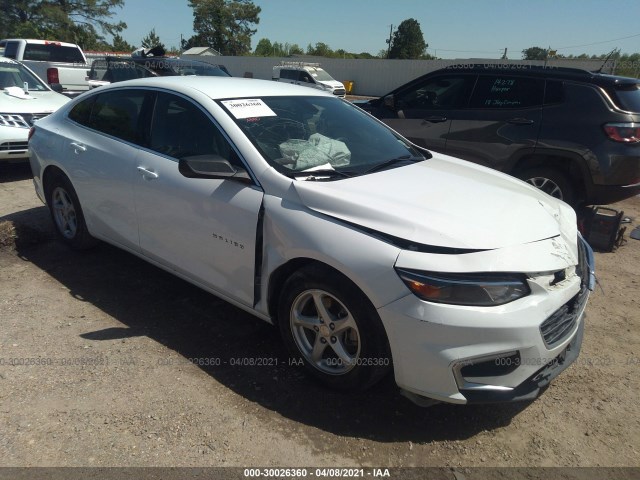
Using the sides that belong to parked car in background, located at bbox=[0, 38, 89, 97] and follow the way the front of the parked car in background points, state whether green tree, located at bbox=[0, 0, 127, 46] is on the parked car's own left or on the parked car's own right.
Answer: on the parked car's own right

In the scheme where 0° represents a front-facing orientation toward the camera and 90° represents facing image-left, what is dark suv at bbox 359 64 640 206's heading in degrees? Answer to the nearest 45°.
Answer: approximately 135°

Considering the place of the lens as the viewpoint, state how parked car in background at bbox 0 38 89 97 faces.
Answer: facing away from the viewer and to the left of the viewer

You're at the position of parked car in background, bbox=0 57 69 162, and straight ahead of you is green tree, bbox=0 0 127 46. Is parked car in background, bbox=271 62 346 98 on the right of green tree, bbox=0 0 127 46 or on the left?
right

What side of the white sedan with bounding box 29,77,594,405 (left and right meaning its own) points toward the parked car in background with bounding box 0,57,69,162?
back

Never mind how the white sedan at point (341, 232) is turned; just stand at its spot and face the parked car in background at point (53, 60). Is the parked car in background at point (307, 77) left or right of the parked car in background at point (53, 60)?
right

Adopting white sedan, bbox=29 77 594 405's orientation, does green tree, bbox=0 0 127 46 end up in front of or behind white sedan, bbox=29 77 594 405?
behind

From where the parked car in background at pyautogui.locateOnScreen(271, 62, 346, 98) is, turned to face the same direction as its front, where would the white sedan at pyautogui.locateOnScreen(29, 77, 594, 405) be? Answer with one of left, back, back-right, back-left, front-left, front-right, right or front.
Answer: front-right
